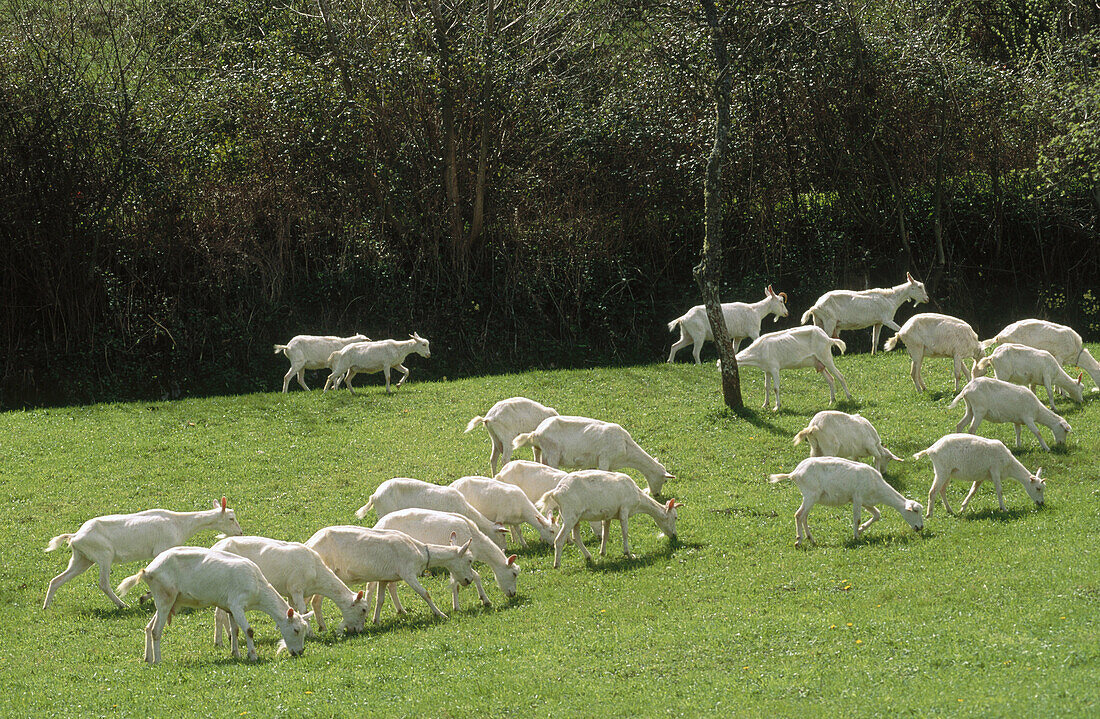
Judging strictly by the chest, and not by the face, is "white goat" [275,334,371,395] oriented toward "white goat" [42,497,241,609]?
no

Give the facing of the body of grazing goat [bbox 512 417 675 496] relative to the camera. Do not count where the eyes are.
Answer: to the viewer's right

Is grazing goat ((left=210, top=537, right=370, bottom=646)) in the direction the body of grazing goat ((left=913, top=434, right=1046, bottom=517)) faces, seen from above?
no

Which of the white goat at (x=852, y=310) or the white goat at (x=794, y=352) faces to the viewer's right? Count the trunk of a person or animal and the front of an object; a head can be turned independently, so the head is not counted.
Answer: the white goat at (x=852, y=310)

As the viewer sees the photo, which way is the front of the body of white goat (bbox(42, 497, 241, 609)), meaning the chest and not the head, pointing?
to the viewer's right

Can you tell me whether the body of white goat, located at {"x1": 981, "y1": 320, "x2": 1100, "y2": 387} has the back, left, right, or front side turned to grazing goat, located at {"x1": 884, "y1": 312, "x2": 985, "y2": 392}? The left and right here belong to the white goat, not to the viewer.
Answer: back

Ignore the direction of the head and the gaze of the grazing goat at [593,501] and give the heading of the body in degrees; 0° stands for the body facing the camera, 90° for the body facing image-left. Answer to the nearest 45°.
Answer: approximately 270°

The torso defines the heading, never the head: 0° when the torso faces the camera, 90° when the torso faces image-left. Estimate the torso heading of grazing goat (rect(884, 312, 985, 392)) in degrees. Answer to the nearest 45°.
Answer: approximately 270°

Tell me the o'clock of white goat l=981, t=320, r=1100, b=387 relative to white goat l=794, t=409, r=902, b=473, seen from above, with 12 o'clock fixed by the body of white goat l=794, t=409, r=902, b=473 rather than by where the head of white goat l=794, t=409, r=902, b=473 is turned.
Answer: white goat l=981, t=320, r=1100, b=387 is roughly at 10 o'clock from white goat l=794, t=409, r=902, b=473.

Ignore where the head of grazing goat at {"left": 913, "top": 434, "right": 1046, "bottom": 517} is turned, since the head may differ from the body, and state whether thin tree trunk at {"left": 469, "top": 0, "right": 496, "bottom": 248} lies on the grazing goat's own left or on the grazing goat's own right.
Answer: on the grazing goat's own left

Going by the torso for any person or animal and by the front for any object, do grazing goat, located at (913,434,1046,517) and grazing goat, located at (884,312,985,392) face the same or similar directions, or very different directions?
same or similar directions

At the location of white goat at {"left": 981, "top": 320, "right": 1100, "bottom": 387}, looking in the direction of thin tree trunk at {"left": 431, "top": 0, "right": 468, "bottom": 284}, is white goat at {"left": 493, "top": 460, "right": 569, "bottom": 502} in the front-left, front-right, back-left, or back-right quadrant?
front-left

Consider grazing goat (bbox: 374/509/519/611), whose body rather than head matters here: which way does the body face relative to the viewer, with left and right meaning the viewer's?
facing to the right of the viewer

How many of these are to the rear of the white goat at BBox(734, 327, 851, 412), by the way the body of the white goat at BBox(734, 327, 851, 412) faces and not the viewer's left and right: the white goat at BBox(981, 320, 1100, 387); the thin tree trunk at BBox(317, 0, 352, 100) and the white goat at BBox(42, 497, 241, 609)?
1

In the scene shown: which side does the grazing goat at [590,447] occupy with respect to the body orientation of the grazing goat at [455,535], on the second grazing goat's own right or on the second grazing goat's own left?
on the second grazing goat's own left

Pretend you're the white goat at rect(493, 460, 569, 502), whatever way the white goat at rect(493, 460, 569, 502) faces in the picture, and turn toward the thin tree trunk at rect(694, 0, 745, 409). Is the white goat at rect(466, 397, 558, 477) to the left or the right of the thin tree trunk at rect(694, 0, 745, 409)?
left

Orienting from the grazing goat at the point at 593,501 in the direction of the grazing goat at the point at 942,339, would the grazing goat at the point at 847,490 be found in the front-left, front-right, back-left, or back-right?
front-right

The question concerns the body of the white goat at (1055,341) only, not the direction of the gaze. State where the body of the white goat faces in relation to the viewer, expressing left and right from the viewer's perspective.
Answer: facing to the right of the viewer

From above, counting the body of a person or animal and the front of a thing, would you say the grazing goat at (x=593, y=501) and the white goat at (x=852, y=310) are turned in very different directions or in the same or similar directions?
same or similar directions

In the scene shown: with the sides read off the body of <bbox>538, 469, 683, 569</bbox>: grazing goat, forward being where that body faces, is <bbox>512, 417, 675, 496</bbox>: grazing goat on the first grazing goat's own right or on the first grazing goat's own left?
on the first grazing goat's own left

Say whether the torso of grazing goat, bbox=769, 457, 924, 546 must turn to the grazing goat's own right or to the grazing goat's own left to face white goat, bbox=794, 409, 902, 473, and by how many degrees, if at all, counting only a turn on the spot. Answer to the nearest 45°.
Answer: approximately 90° to the grazing goat's own left

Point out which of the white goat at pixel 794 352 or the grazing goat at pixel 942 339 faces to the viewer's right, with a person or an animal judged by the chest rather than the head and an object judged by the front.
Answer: the grazing goat
